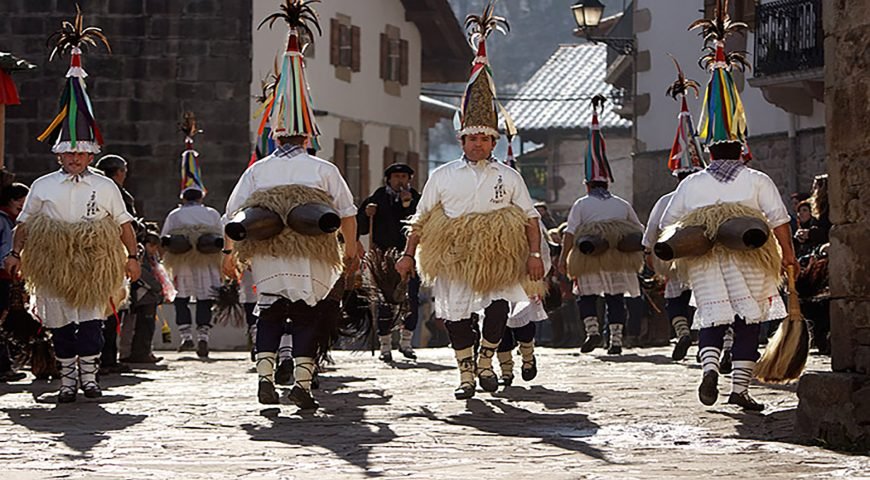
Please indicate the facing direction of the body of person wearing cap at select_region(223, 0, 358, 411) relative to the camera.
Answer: away from the camera

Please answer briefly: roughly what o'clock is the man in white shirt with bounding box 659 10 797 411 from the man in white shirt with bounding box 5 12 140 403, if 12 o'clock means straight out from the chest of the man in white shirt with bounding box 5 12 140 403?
the man in white shirt with bounding box 659 10 797 411 is roughly at 10 o'clock from the man in white shirt with bounding box 5 12 140 403.

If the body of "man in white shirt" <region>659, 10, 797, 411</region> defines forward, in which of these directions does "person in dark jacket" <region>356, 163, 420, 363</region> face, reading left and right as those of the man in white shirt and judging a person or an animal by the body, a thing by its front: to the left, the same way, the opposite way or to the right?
the opposite way

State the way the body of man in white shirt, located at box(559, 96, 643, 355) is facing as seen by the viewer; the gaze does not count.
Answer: away from the camera

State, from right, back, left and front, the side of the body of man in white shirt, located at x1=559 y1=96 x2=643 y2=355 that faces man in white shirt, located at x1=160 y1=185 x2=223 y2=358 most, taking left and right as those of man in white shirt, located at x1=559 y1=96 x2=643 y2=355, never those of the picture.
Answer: left
